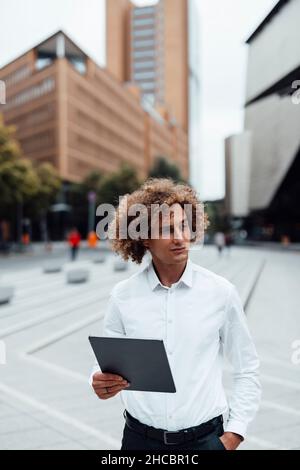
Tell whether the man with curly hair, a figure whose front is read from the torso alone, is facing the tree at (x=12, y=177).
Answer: no

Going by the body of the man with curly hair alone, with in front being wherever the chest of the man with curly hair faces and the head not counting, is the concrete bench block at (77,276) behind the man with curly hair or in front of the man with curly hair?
behind

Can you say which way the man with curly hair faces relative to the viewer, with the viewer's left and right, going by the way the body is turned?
facing the viewer

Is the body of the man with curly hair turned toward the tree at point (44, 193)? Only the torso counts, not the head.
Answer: no

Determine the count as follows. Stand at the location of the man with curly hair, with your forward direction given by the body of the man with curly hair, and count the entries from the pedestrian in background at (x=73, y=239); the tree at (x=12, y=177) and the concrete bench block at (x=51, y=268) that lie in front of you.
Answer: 0

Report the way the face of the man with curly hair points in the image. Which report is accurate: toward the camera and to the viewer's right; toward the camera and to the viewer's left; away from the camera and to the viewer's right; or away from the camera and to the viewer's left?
toward the camera and to the viewer's right

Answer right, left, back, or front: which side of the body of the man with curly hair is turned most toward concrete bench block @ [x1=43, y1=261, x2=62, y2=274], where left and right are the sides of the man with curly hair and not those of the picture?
back

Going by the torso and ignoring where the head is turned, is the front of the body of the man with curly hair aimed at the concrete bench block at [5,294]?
no

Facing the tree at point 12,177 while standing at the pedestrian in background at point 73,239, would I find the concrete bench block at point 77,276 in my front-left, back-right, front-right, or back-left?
back-left

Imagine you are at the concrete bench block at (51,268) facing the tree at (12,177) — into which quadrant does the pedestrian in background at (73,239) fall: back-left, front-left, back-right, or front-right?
front-right

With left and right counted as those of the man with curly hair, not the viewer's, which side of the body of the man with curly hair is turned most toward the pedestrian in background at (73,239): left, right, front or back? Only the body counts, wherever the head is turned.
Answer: back
